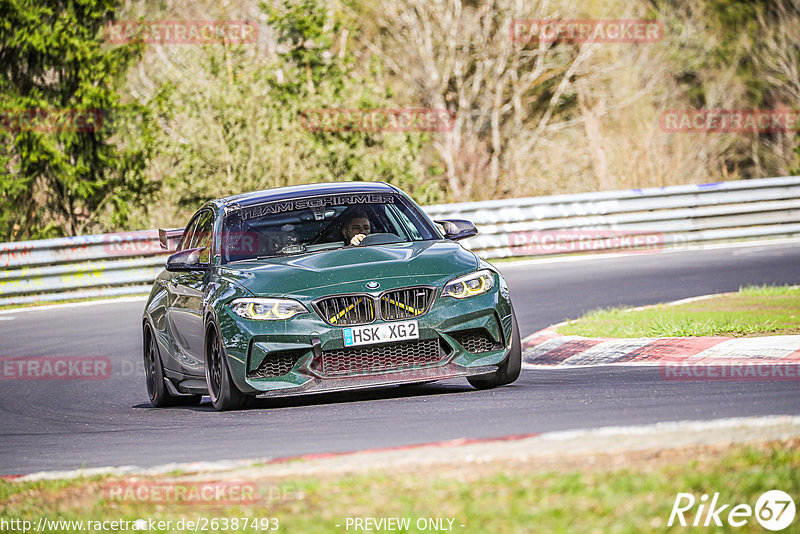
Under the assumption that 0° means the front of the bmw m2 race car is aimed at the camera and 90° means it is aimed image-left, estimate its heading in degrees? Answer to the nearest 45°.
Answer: approximately 315°

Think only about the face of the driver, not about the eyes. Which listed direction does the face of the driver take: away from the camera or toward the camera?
toward the camera
